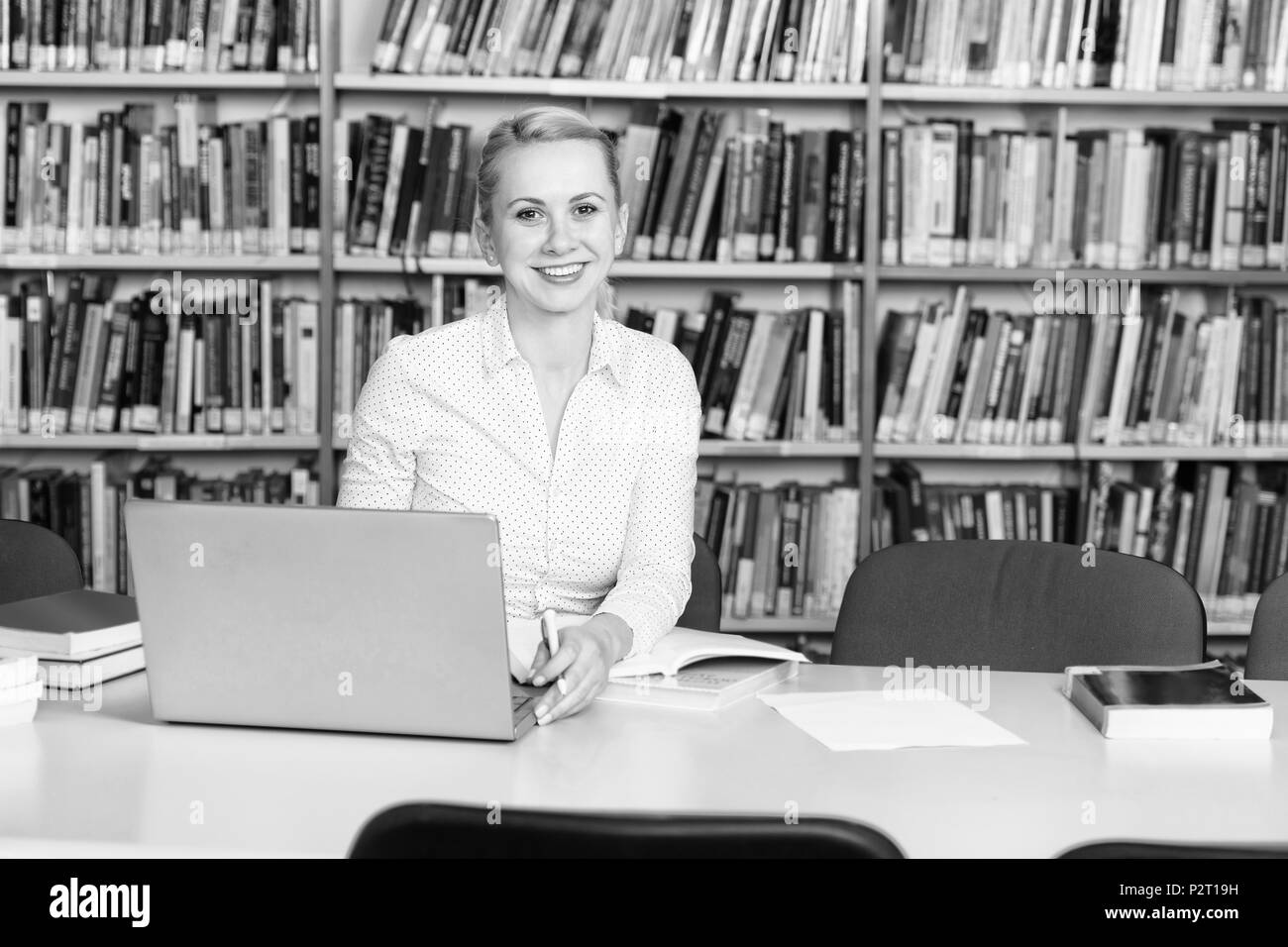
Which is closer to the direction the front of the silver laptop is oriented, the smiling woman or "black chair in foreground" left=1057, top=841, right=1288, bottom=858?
the smiling woman

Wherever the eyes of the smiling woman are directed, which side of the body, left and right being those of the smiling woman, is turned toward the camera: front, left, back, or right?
front

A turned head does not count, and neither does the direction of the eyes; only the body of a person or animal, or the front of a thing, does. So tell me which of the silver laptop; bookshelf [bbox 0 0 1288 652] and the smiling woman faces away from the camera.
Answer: the silver laptop

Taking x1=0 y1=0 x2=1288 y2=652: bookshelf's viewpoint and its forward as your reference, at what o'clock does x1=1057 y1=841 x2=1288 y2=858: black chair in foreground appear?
The black chair in foreground is roughly at 12 o'clock from the bookshelf.

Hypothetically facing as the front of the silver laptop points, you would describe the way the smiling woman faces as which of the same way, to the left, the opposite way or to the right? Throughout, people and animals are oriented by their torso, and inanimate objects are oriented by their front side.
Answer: the opposite way

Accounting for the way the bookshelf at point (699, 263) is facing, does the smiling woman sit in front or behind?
in front

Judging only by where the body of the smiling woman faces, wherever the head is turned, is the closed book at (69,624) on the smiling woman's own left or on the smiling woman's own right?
on the smiling woman's own right

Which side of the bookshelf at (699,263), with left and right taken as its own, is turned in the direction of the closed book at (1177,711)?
front

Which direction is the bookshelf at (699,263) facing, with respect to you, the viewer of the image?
facing the viewer

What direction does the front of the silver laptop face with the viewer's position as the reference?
facing away from the viewer
